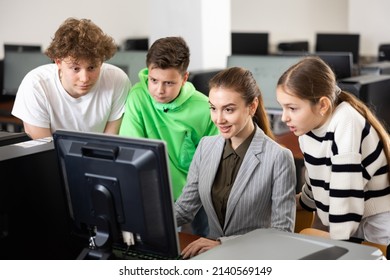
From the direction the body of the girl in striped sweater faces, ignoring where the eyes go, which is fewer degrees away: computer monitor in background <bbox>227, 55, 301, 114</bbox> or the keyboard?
the keyboard

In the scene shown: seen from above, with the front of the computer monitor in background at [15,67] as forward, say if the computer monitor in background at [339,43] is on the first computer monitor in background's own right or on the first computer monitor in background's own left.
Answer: on the first computer monitor in background's own left

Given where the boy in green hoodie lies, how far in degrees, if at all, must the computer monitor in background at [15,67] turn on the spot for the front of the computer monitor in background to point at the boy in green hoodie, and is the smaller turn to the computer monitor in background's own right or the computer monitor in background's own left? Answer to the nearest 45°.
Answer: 0° — it already faces them

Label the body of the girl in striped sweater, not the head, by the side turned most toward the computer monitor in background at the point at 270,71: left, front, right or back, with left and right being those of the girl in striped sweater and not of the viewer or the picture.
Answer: right

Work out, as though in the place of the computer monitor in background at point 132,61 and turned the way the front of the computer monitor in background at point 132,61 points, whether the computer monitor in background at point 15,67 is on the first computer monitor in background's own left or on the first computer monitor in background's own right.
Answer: on the first computer monitor in background's own right

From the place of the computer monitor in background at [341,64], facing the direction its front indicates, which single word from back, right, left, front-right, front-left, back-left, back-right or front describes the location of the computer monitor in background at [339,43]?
back

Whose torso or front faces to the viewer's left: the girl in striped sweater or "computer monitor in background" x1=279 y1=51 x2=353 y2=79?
the girl in striped sweater

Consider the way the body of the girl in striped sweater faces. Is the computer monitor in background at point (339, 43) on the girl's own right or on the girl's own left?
on the girl's own right

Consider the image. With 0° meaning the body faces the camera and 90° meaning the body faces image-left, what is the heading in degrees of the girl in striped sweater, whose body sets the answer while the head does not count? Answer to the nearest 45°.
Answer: approximately 90°
